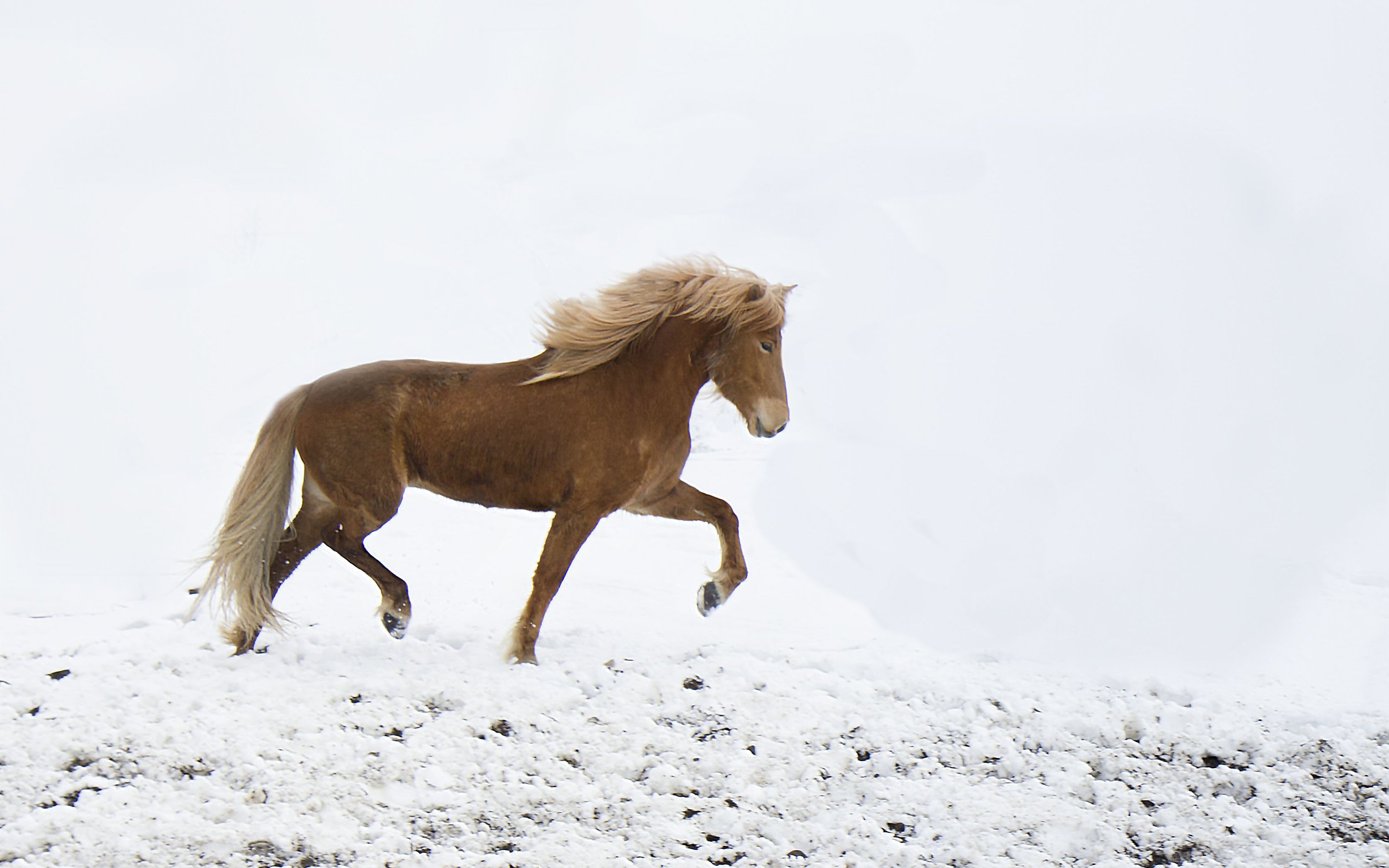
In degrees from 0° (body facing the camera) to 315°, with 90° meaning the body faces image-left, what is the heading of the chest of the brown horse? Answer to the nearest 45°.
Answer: approximately 270°
